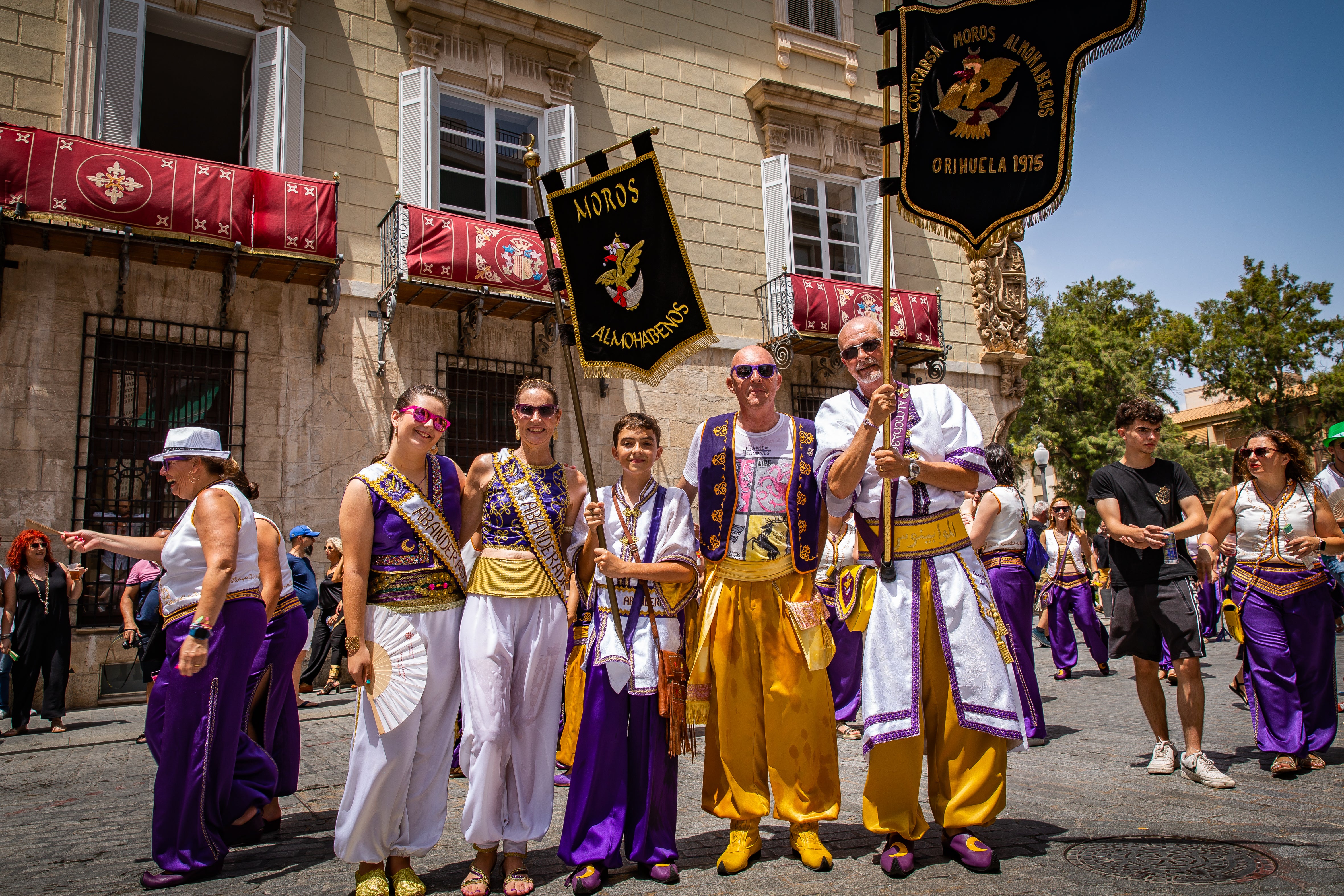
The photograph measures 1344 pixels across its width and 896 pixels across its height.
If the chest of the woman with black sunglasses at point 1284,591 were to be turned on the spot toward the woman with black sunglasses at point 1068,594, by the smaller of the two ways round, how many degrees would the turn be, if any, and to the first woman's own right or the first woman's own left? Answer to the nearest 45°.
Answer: approximately 135° to the first woman's own right

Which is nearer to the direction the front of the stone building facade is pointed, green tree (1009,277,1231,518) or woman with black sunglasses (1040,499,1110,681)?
the woman with black sunglasses

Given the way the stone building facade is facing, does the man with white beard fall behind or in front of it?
in front

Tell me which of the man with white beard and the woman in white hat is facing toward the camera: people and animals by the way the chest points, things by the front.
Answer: the man with white beard

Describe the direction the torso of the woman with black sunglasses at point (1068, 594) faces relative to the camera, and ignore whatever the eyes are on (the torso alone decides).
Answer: toward the camera

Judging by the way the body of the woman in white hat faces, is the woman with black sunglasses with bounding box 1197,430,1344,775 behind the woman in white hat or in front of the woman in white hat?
behind

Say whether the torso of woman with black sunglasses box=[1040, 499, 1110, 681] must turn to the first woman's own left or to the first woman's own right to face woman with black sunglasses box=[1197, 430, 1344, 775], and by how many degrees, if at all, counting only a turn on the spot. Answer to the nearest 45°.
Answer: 0° — they already face them

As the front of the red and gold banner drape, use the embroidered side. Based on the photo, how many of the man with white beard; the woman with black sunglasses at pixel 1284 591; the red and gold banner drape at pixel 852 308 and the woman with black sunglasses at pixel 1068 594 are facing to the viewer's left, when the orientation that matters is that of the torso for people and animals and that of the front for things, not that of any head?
0

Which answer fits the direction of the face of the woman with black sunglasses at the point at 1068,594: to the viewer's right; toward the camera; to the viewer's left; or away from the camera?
toward the camera

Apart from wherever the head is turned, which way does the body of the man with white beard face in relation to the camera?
toward the camera

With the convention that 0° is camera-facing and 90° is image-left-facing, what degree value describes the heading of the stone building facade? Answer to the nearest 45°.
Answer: approximately 315°

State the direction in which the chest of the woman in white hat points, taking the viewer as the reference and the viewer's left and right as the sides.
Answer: facing to the left of the viewer

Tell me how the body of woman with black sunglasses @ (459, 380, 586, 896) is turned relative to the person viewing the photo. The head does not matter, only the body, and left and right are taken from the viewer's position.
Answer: facing the viewer

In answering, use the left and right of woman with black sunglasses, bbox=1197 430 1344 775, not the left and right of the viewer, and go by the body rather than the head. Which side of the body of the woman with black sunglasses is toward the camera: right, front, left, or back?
front

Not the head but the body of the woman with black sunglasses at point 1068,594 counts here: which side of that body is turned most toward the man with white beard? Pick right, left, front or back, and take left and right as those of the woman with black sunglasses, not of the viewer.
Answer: front

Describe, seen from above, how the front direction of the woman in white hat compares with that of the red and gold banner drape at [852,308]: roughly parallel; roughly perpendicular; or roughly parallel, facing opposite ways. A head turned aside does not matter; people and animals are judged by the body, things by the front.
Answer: roughly perpendicular

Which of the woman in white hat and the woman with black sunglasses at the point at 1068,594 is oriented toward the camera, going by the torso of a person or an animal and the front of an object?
the woman with black sunglasses
